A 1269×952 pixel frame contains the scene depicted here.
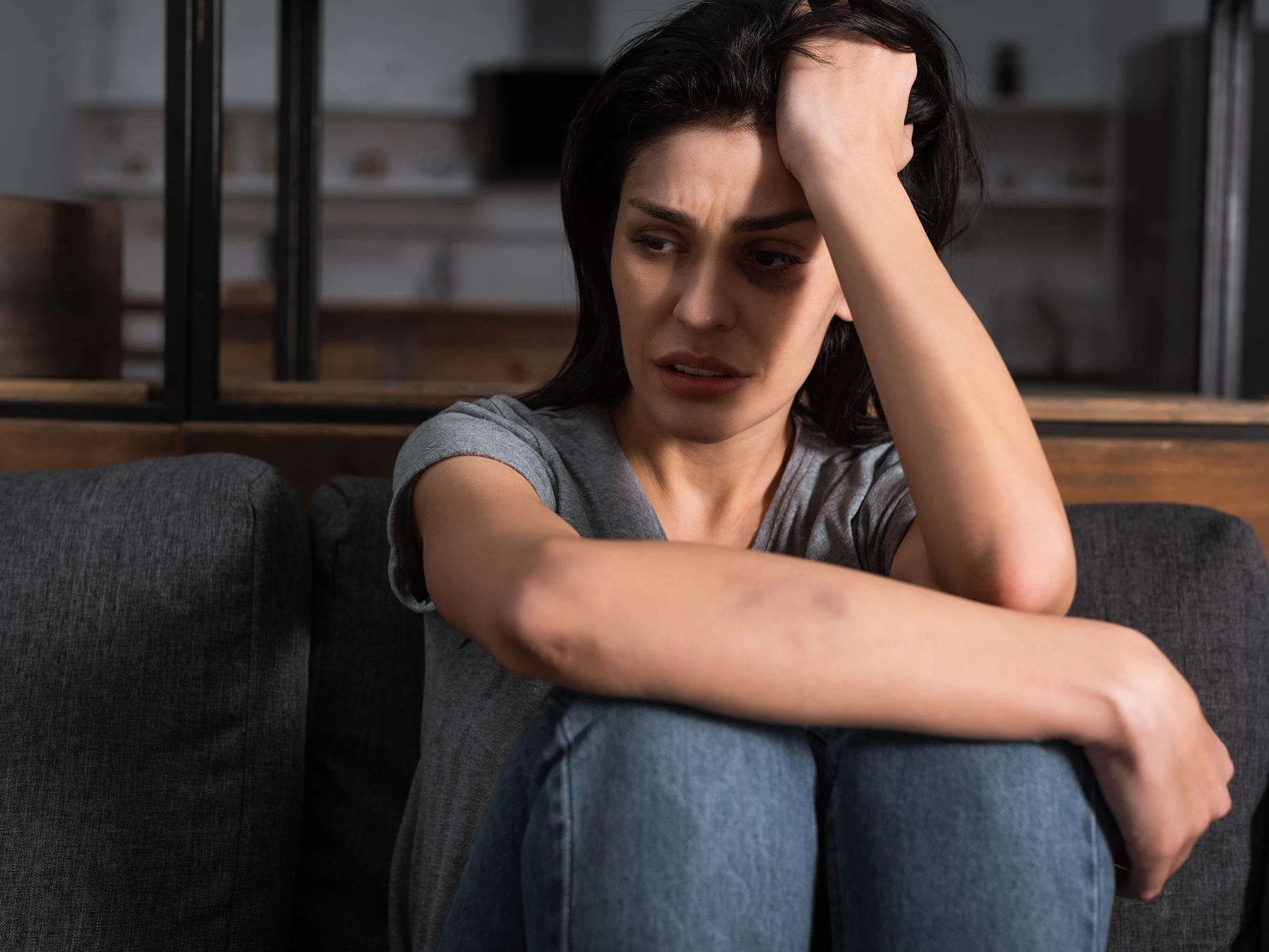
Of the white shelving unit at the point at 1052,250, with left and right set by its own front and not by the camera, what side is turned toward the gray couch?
front

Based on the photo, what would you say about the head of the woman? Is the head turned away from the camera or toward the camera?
toward the camera

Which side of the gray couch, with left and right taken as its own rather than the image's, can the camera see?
front

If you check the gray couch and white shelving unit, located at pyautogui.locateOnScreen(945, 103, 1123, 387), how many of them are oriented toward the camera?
2

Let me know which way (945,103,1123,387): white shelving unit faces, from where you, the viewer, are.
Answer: facing the viewer

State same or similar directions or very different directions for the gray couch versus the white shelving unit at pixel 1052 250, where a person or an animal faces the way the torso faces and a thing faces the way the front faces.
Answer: same or similar directions

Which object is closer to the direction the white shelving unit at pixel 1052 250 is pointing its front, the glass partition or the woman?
the woman

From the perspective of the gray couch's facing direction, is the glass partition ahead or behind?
behind
